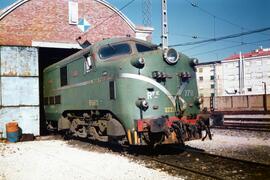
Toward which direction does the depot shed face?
toward the camera

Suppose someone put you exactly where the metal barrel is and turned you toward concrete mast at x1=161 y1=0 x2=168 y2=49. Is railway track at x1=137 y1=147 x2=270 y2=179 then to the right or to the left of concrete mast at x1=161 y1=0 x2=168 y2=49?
right

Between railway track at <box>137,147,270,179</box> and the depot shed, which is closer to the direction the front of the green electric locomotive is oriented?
the railway track

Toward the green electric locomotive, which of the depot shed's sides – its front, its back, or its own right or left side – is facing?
front

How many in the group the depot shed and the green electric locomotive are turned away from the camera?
0

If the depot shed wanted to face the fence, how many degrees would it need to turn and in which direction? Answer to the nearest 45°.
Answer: approximately 90° to its left

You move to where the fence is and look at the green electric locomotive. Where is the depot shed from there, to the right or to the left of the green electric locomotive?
right

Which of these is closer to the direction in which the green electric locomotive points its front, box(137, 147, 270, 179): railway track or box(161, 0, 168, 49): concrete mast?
the railway track

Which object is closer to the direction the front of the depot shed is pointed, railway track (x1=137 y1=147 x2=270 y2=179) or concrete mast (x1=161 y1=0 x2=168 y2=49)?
the railway track

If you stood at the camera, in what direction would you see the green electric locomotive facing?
facing the viewer and to the right of the viewer

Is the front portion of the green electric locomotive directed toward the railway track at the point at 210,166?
yes
